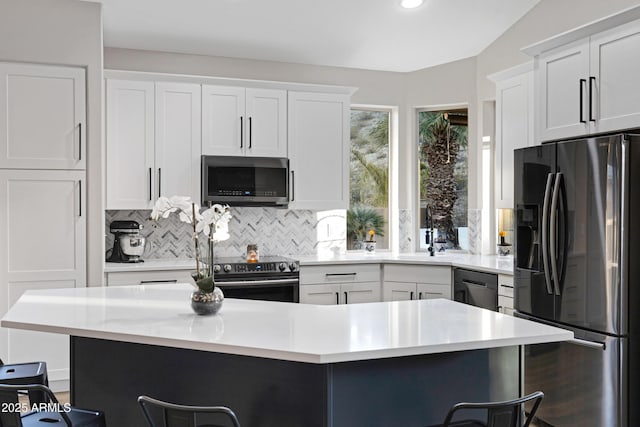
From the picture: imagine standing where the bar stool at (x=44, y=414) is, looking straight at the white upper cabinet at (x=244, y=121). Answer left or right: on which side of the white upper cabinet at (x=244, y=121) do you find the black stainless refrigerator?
right

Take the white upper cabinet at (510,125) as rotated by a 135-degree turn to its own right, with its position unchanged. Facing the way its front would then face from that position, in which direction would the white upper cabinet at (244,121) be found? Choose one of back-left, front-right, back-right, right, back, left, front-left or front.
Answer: left

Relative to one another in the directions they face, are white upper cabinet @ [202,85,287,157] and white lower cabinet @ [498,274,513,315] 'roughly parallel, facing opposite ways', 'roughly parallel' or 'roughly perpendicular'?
roughly perpendicular

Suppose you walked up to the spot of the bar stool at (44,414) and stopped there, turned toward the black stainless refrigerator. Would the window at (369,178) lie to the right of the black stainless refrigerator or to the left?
left

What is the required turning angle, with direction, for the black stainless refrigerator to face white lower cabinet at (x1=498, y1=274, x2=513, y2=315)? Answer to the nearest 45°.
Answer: approximately 90° to its right

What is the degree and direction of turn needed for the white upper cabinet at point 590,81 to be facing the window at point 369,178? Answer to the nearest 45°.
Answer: approximately 90° to its right

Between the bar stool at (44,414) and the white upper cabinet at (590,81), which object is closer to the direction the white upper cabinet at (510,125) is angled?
the bar stool

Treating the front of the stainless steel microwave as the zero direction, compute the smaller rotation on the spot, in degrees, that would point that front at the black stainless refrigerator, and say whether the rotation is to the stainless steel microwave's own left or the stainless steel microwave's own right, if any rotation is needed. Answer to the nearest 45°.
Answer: approximately 45° to the stainless steel microwave's own left
